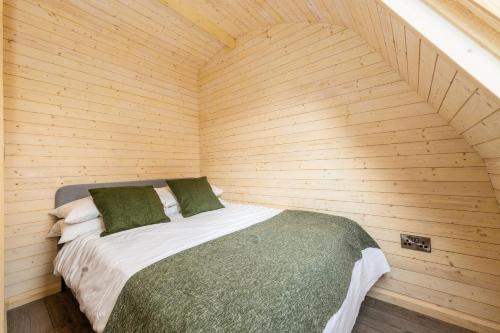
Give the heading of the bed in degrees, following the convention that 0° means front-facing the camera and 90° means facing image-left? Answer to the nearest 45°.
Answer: approximately 315°

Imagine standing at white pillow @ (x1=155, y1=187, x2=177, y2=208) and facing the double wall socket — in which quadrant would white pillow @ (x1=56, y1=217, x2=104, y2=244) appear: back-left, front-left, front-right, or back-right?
back-right
